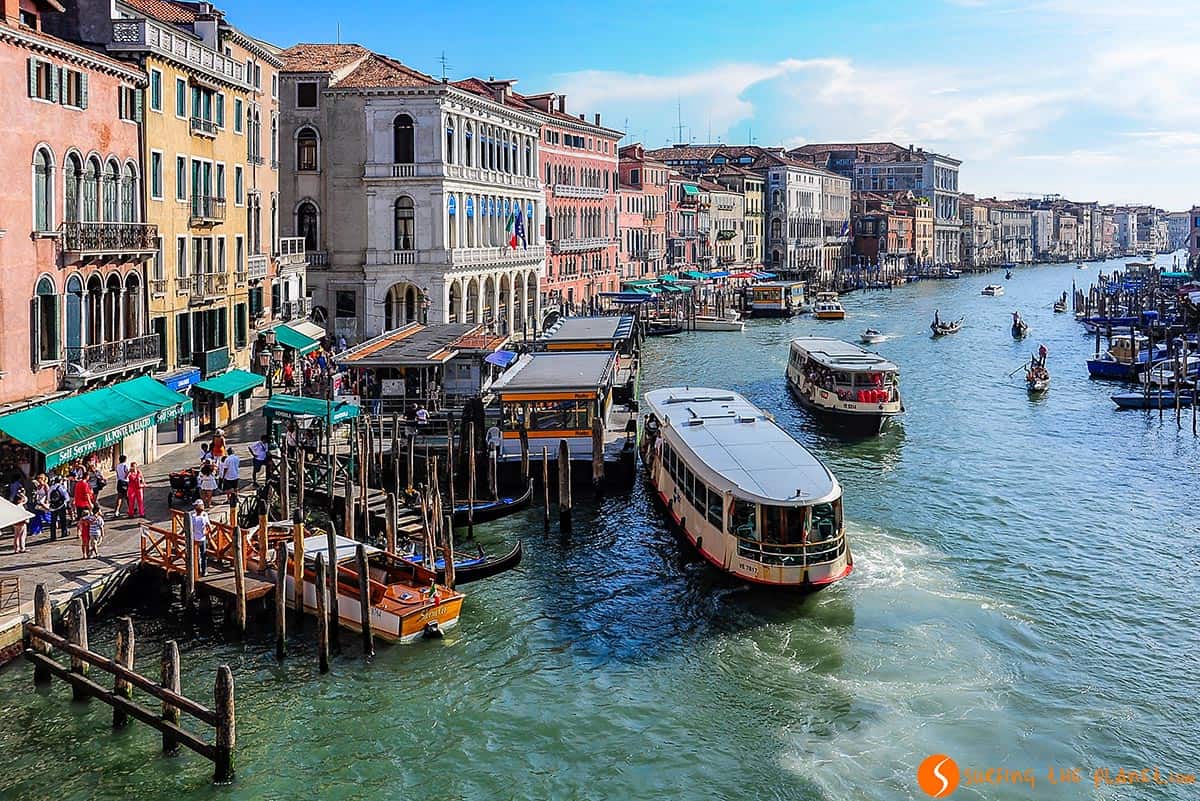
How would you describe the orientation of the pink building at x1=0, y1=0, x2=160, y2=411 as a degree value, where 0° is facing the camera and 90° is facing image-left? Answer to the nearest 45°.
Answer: approximately 315°

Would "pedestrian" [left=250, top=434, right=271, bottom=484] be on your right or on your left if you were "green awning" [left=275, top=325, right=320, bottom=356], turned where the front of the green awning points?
on your right

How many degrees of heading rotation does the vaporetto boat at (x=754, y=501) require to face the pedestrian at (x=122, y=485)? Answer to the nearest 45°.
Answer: approximately 45° to its left

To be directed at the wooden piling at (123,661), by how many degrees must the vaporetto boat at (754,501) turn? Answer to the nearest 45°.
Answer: approximately 90° to its left

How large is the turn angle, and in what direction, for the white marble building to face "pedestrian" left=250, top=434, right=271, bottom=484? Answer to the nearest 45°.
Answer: approximately 45° to its right

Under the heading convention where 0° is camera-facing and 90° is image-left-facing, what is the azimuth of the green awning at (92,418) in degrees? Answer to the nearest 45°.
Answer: approximately 315°

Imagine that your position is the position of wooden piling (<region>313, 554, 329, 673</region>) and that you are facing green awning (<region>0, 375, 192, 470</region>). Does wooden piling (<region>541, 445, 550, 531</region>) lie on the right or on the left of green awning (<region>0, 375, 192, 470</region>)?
right
